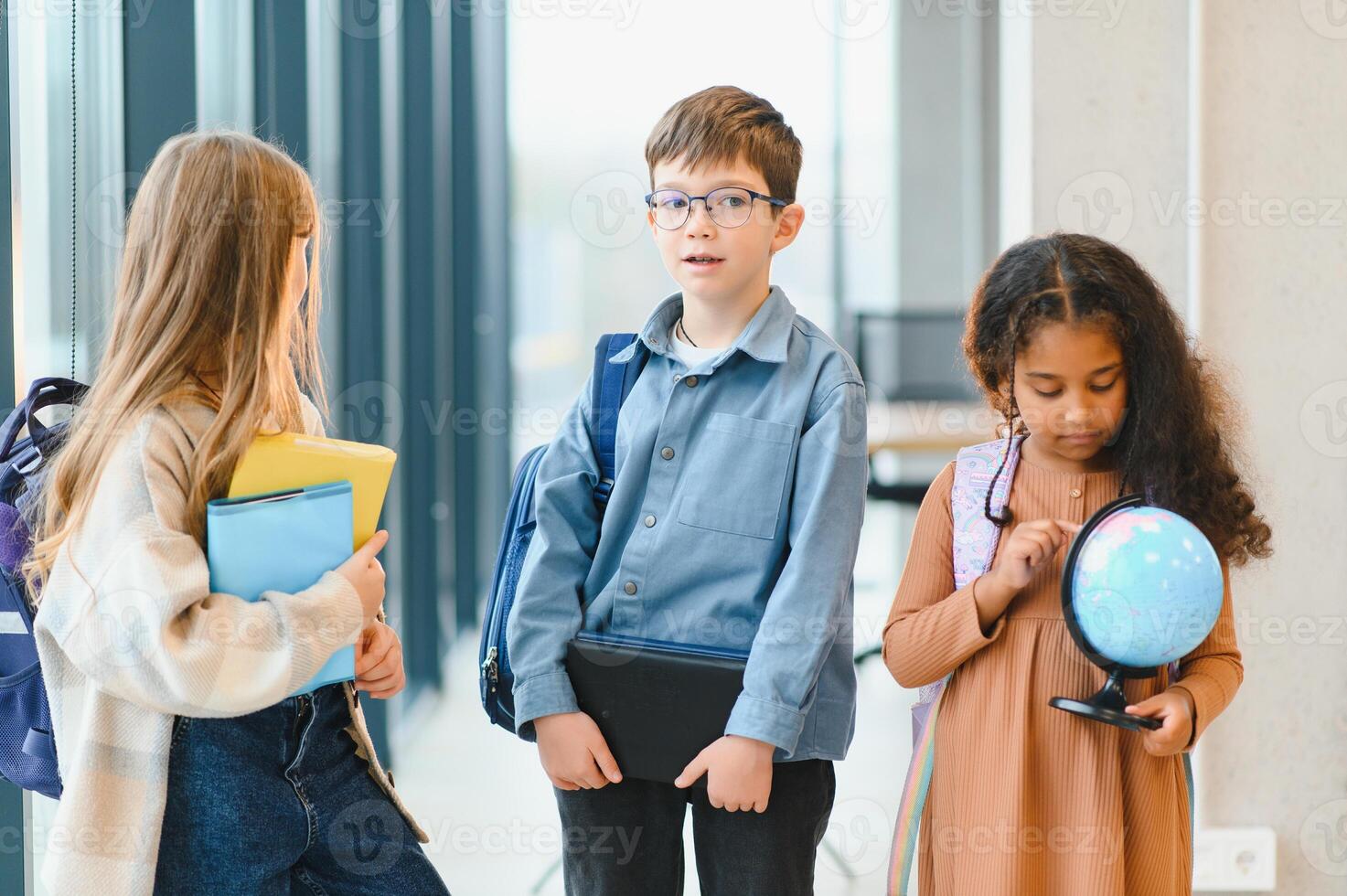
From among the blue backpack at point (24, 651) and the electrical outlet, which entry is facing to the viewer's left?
the blue backpack

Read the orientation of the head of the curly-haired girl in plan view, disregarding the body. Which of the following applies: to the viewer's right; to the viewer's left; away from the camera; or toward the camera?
toward the camera

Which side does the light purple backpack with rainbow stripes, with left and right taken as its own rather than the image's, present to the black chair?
front

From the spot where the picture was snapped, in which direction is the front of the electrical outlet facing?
facing the viewer

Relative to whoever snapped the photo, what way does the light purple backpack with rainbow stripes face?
facing away from the viewer

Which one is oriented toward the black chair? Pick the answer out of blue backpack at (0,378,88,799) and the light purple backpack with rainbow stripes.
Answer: the light purple backpack with rainbow stripes

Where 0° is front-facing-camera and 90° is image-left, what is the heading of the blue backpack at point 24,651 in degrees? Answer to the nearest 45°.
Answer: approximately 90°

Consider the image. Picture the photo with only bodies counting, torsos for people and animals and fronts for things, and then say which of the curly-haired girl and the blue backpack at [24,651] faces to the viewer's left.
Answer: the blue backpack

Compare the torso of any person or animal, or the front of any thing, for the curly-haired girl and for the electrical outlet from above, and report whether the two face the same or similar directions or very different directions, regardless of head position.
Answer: same or similar directions

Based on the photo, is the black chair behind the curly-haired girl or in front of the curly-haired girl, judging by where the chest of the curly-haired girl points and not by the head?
behind

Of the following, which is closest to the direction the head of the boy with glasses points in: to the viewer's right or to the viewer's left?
to the viewer's left
